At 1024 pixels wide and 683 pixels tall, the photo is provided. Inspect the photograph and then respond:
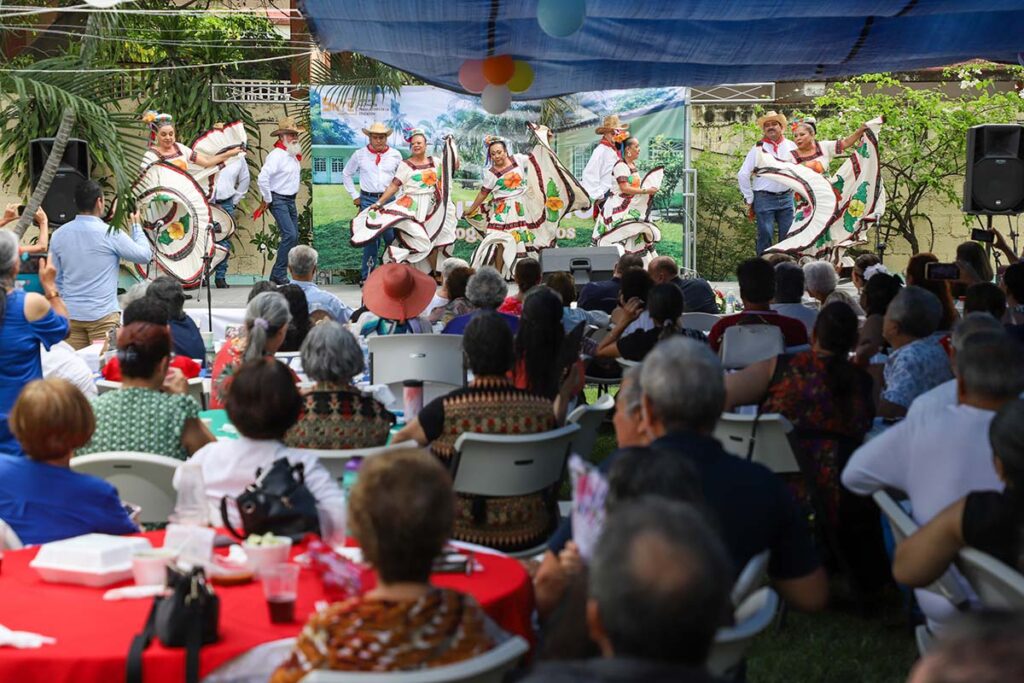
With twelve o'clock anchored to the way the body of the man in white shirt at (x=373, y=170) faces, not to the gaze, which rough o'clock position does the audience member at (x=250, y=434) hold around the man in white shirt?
The audience member is roughly at 12 o'clock from the man in white shirt.

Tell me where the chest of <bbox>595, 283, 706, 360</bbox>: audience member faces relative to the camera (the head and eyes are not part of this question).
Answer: away from the camera

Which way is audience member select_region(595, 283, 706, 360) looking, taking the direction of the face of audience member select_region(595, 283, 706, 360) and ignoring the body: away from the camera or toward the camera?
away from the camera

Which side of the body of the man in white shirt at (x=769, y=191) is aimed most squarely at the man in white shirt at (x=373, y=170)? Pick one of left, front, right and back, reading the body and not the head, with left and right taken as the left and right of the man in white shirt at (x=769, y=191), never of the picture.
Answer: right

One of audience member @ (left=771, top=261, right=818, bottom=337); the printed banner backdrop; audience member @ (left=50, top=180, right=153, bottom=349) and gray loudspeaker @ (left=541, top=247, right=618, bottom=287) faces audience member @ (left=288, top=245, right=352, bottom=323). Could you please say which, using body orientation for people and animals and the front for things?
the printed banner backdrop

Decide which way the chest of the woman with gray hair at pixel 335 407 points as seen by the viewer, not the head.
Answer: away from the camera

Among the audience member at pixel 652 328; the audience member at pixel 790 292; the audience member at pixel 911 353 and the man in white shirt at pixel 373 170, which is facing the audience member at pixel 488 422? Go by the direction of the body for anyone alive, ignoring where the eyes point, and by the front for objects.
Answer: the man in white shirt

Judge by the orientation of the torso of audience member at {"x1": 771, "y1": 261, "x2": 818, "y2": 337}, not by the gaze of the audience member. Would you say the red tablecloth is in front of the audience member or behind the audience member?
behind

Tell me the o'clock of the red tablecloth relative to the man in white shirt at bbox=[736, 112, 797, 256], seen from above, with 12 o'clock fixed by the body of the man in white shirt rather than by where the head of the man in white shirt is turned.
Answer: The red tablecloth is roughly at 12 o'clock from the man in white shirt.

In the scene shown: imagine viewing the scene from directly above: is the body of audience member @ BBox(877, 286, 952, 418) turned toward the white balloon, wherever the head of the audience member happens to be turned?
yes

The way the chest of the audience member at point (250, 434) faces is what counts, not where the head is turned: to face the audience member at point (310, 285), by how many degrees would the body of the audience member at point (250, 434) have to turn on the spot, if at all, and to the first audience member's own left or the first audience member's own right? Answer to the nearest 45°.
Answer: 0° — they already face them

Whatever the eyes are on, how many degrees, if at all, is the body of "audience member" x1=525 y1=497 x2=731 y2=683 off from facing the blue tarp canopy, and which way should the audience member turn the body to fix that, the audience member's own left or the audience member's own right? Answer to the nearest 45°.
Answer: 0° — they already face it

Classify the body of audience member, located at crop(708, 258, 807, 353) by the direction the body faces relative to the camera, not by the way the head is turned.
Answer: away from the camera

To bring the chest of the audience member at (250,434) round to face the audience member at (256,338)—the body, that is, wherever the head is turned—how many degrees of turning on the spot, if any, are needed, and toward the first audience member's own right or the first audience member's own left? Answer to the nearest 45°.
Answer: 0° — they already face them

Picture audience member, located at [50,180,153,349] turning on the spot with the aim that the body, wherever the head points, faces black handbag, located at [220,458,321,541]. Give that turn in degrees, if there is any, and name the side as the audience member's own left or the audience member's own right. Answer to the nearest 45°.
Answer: approximately 135° to the audience member's own right
